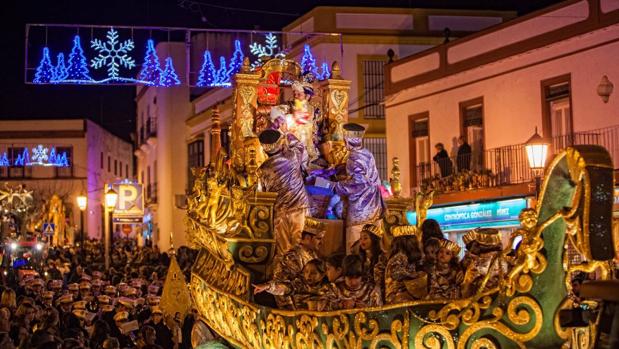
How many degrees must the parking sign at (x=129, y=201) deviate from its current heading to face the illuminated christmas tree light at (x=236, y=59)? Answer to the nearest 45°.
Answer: approximately 45° to its left

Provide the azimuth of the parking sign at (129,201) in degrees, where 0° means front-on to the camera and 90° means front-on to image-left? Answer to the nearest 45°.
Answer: approximately 0°

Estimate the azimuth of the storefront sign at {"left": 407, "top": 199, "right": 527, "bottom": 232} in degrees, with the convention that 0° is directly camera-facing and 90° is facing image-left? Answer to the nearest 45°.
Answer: approximately 45°

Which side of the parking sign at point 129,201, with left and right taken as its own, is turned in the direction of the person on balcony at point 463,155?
left
